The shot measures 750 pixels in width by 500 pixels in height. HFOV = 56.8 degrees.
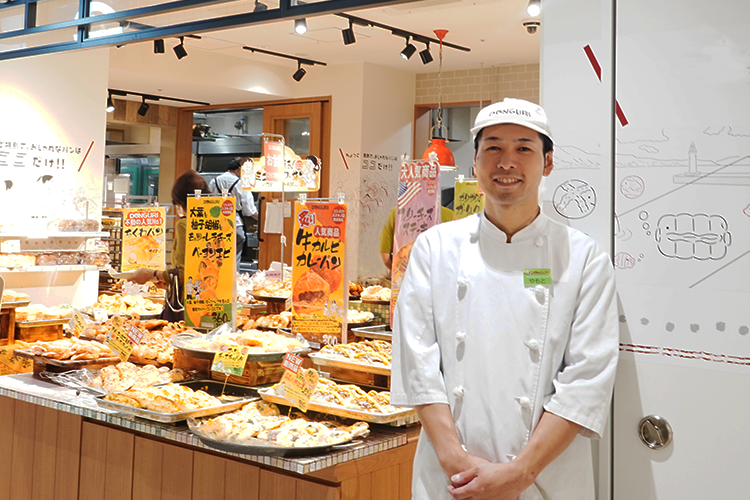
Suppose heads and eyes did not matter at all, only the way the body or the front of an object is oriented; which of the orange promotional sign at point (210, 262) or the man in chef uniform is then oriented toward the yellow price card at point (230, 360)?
the orange promotional sign

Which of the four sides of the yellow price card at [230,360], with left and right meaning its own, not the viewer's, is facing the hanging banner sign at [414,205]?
left

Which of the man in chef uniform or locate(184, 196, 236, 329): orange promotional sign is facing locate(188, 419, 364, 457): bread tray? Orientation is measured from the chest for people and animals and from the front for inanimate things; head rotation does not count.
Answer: the orange promotional sign

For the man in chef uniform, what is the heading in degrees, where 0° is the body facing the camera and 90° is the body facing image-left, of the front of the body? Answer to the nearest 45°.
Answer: approximately 0°

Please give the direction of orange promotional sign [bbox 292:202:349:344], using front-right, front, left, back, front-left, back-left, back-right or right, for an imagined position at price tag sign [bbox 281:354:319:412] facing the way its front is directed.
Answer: back

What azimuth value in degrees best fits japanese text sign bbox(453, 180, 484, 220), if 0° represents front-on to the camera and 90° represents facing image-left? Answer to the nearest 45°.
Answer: approximately 0°
